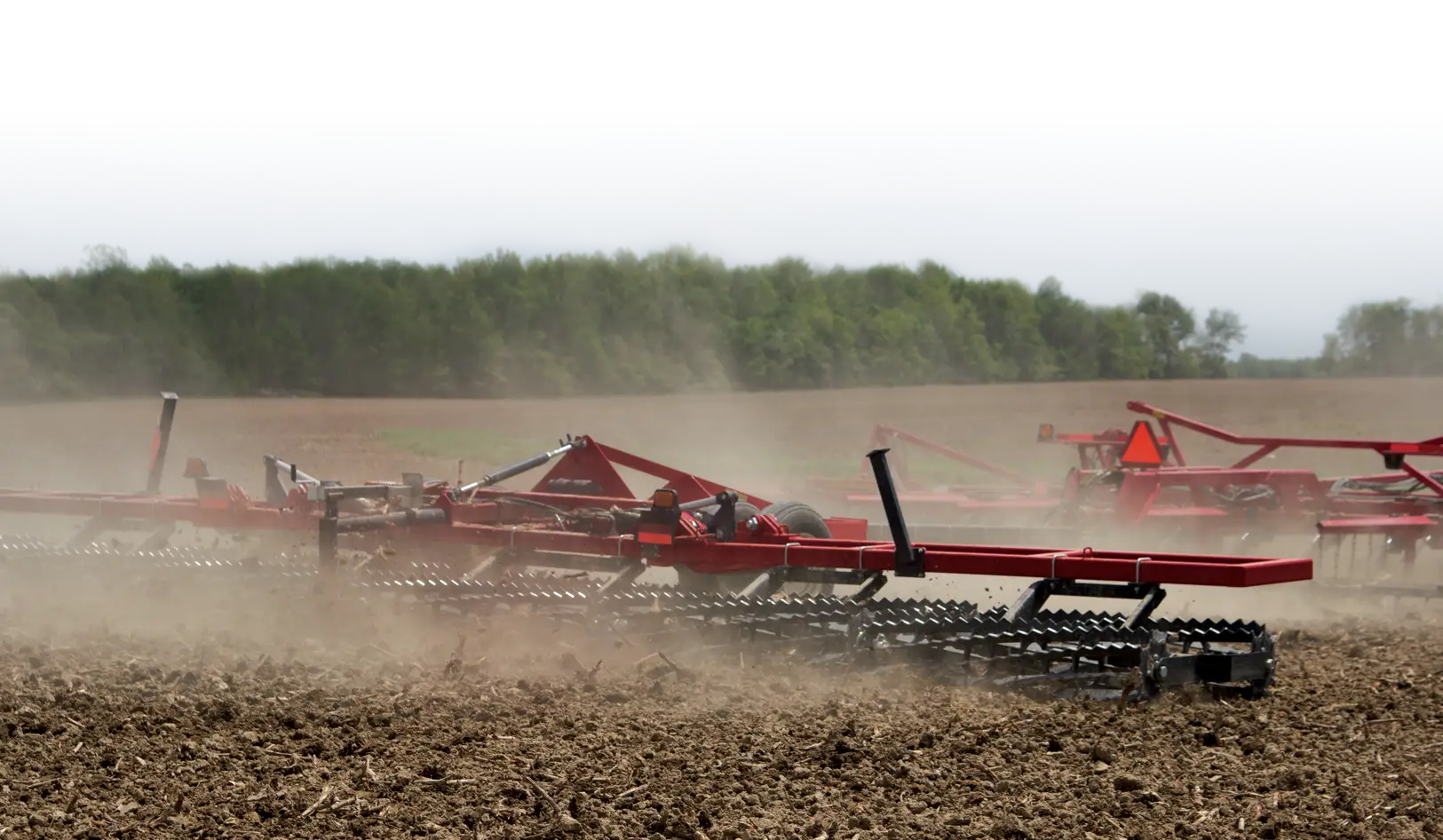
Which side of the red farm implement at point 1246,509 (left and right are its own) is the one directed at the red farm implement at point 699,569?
back

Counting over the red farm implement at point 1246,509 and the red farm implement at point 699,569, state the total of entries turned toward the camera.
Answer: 0

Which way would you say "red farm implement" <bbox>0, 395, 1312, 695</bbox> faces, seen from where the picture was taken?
facing away from the viewer and to the right of the viewer

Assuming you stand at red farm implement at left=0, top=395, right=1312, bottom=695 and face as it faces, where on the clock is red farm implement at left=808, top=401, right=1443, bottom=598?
red farm implement at left=808, top=401, right=1443, bottom=598 is roughly at 12 o'clock from red farm implement at left=0, top=395, right=1312, bottom=695.

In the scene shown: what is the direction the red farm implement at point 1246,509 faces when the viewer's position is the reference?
facing away from the viewer and to the right of the viewer

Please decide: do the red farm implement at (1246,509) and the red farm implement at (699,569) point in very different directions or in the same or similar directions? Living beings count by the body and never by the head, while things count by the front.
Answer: same or similar directions
